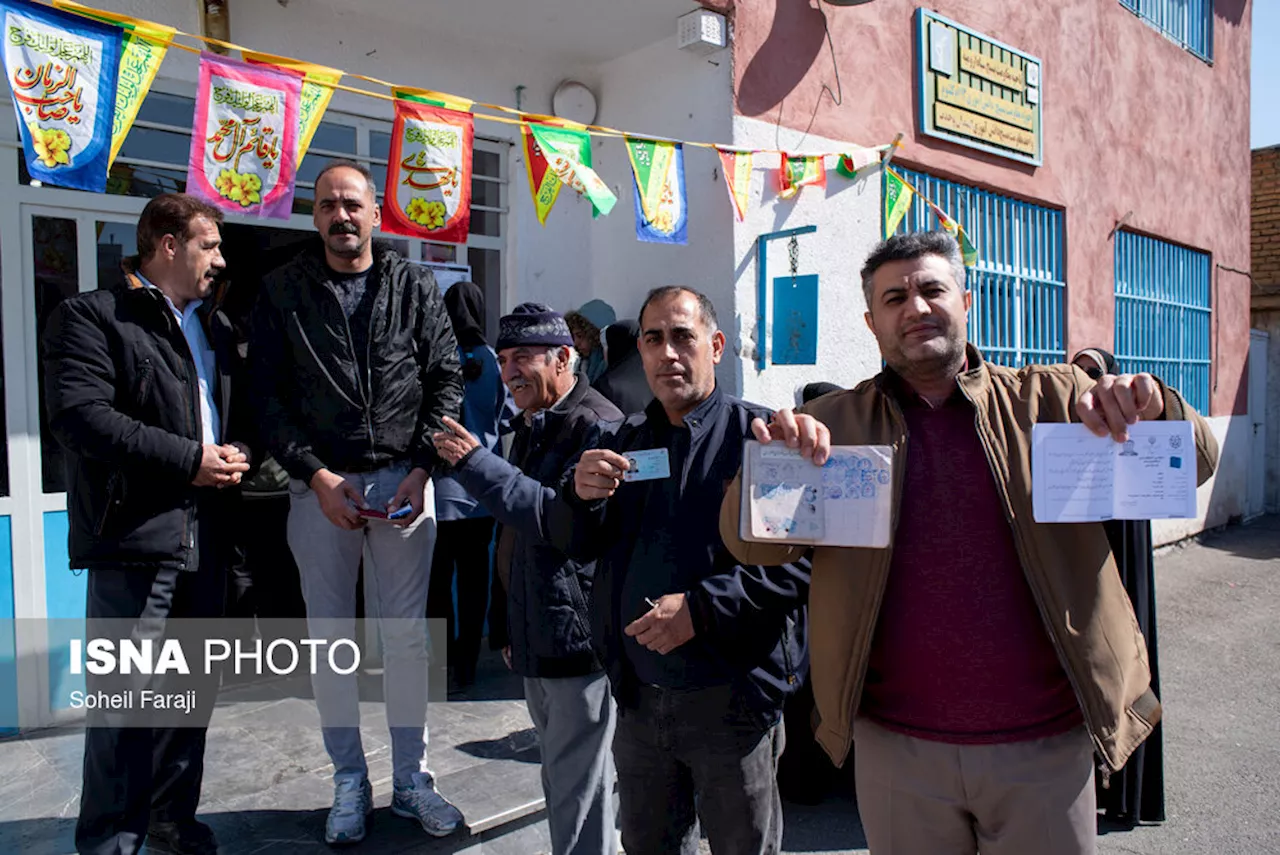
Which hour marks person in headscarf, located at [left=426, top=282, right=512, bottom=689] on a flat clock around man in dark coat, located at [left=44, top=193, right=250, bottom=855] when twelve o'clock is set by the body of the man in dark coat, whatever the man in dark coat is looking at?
The person in headscarf is roughly at 9 o'clock from the man in dark coat.

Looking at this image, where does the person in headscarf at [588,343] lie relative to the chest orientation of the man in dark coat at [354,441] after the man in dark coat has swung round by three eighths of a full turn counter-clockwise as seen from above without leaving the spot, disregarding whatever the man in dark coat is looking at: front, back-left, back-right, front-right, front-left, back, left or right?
front

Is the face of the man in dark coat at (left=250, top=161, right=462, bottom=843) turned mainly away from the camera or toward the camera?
toward the camera

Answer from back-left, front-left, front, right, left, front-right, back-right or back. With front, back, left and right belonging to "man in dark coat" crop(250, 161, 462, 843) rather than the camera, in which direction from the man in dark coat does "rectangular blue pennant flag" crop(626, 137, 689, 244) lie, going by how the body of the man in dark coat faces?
back-left

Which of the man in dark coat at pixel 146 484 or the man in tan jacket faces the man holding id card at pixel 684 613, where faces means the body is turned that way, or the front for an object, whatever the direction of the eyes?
the man in dark coat

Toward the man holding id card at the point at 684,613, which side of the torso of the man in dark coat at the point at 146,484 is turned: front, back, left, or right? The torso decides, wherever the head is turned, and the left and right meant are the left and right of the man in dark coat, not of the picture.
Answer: front

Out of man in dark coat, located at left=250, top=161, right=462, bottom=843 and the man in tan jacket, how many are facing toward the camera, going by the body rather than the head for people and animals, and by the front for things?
2

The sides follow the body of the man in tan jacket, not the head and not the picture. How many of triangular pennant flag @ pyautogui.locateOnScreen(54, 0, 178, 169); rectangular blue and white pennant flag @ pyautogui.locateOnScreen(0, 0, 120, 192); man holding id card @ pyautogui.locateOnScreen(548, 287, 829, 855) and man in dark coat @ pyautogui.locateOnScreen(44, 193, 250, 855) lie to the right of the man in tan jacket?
4

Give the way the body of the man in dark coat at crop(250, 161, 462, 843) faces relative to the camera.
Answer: toward the camera

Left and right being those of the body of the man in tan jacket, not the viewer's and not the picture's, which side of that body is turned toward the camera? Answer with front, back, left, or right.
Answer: front

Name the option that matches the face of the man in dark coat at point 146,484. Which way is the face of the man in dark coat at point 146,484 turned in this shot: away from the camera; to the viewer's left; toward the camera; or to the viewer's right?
to the viewer's right

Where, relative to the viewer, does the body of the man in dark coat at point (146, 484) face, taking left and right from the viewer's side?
facing the viewer and to the right of the viewer
